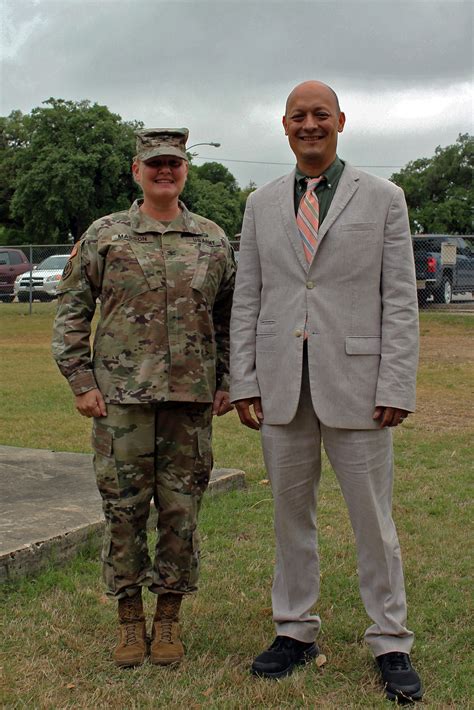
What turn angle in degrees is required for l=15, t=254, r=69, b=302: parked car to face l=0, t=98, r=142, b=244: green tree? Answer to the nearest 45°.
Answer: approximately 135° to its right

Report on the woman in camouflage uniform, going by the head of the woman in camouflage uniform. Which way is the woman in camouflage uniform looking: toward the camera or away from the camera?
toward the camera

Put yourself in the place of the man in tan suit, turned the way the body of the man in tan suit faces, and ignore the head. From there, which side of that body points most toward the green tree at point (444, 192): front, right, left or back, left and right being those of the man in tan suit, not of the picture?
back

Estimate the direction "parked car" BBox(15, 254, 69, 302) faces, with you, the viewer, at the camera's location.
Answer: facing the viewer and to the left of the viewer

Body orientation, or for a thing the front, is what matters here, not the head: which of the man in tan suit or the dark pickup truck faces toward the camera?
the man in tan suit

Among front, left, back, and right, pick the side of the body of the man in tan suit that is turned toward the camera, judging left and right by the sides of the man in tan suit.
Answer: front

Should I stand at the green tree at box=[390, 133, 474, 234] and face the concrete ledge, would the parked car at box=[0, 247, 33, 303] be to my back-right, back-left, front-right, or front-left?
front-right

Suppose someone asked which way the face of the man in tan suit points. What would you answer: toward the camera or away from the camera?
toward the camera

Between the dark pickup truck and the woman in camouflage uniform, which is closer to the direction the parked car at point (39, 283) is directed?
the woman in camouflage uniform

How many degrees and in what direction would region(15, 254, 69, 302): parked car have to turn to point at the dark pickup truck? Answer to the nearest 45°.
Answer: approximately 90° to its left

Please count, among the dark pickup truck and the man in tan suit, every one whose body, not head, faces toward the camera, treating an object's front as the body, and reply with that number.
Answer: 1

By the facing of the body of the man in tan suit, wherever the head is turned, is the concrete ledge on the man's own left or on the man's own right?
on the man's own right
